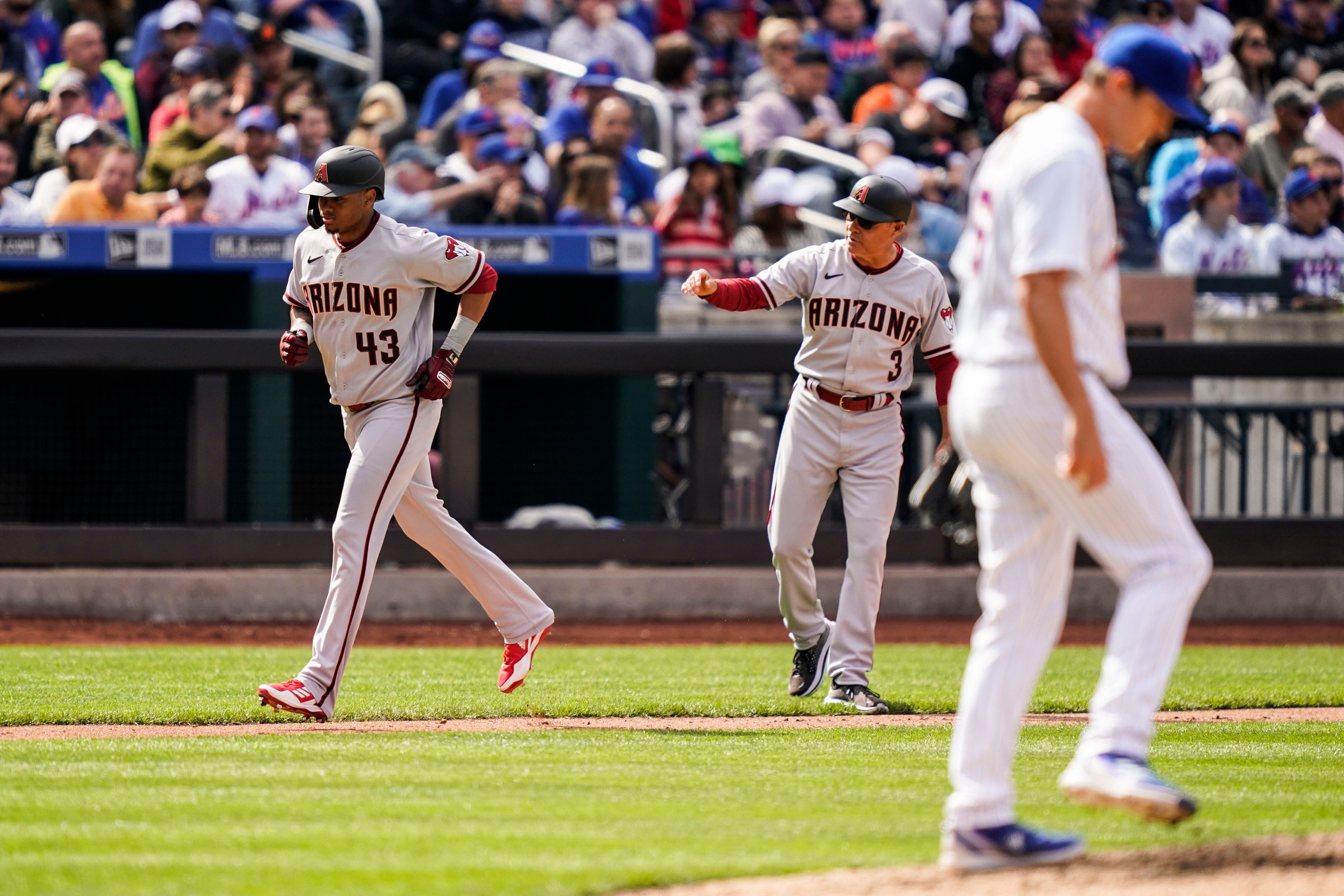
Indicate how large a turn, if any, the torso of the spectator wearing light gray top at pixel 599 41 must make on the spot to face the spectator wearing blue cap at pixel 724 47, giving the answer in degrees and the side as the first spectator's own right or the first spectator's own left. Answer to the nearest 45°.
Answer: approximately 135° to the first spectator's own left

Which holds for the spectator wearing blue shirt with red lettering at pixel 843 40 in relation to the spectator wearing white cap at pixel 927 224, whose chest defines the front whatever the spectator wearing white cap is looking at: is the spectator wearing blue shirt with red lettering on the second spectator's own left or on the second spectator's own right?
on the second spectator's own right

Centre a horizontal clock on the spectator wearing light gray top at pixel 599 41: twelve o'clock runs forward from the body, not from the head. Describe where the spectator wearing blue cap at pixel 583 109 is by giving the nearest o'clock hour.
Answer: the spectator wearing blue cap at pixel 583 109 is roughly at 12 o'clock from the spectator wearing light gray top at pixel 599 41.

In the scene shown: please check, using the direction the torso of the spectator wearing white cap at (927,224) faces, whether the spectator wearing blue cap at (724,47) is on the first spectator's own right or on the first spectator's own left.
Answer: on the first spectator's own right

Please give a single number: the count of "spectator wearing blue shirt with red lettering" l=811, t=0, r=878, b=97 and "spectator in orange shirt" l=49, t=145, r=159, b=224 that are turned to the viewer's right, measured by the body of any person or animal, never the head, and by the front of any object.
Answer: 0

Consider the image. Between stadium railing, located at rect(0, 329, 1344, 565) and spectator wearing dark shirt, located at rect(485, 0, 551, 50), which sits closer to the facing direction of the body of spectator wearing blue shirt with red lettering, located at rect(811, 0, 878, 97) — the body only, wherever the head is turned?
the stadium railing

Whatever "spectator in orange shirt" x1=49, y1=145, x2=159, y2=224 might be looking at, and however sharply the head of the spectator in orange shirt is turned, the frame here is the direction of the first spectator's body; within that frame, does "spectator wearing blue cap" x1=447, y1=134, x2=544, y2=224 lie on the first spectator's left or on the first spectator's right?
on the first spectator's left

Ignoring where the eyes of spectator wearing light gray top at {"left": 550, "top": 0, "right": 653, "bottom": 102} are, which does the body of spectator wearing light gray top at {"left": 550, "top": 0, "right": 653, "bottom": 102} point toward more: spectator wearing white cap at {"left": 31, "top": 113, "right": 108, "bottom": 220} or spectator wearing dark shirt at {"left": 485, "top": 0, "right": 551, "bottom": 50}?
the spectator wearing white cap

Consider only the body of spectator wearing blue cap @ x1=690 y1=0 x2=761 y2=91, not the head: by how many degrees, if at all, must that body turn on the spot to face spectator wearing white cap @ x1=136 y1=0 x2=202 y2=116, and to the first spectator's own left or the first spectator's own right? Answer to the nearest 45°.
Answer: approximately 45° to the first spectator's own right

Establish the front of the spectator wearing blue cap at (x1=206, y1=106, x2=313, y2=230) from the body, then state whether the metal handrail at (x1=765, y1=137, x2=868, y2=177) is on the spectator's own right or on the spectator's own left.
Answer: on the spectator's own left

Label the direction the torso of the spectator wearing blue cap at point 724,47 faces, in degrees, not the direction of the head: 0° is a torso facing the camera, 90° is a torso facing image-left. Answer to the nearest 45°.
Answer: approximately 0°

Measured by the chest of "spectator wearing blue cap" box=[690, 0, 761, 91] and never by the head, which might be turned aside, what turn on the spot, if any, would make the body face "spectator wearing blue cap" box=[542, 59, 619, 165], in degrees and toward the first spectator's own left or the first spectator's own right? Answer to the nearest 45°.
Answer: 0° — they already face them

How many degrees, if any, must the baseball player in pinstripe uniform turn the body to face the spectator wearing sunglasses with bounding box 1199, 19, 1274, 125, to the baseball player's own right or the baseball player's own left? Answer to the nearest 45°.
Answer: approximately 90° to the baseball player's own left
